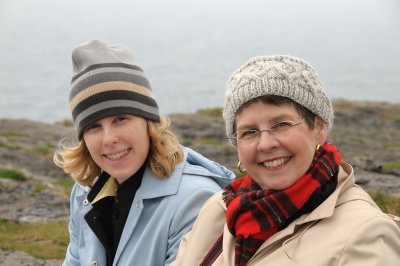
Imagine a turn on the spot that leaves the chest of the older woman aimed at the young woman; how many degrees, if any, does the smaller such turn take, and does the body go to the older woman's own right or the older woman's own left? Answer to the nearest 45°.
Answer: approximately 90° to the older woman's own right

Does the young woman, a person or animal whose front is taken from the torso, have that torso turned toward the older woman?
no

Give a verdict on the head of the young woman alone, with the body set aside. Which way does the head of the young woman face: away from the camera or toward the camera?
toward the camera

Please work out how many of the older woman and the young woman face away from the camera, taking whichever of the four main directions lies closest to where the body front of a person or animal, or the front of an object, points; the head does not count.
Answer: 0

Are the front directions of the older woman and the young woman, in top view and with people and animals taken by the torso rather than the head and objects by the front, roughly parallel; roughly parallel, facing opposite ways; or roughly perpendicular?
roughly parallel

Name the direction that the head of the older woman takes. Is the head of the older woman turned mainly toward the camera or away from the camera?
toward the camera

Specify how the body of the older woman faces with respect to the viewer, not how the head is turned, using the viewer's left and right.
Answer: facing the viewer and to the left of the viewer
